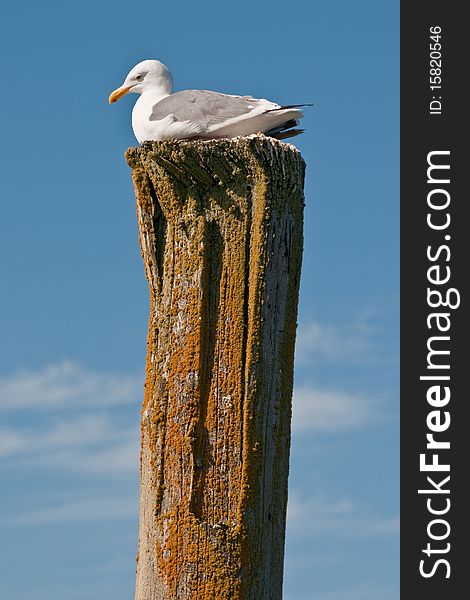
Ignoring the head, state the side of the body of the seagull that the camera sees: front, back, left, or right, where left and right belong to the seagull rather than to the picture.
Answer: left
